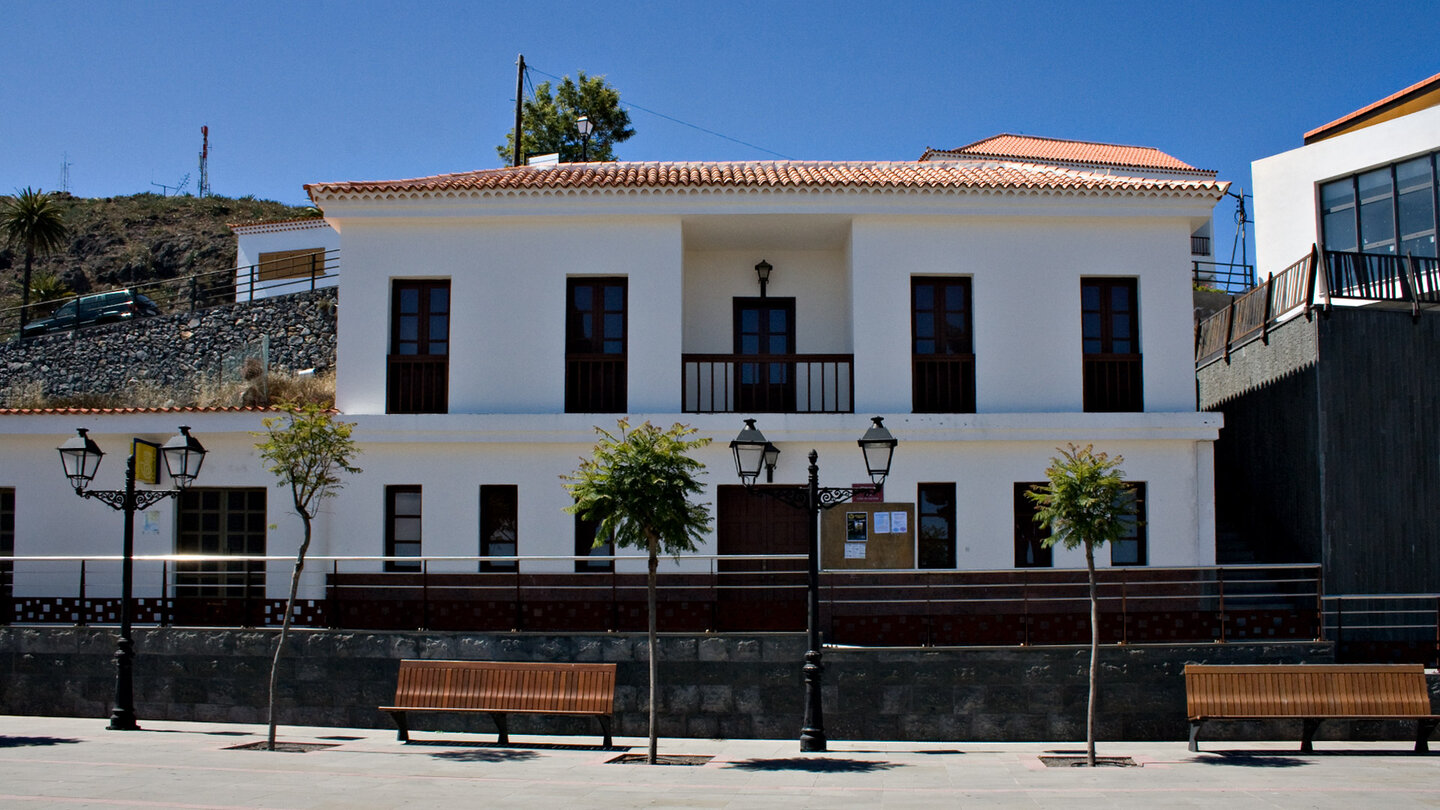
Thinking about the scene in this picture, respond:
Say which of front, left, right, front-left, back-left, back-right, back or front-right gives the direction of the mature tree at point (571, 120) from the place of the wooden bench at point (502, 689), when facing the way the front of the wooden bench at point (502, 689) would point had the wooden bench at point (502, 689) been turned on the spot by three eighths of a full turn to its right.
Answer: front-right

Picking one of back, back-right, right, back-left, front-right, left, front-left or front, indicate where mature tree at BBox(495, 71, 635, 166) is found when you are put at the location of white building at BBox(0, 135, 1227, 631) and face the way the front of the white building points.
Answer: back

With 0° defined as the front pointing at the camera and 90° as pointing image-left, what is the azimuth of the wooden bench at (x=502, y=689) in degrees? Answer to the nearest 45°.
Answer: approximately 0°

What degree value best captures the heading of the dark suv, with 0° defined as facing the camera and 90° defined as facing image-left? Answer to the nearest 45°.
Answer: approximately 90°

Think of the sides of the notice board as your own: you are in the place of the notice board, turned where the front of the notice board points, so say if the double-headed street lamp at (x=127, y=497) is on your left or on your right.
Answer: on your right

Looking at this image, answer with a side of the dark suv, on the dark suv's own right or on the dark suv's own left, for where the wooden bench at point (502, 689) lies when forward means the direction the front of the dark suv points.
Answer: on the dark suv's own left

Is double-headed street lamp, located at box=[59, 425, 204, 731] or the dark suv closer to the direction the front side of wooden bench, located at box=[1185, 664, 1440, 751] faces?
the double-headed street lamp

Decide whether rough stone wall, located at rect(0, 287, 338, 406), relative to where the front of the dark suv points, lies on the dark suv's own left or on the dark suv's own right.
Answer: on the dark suv's own left

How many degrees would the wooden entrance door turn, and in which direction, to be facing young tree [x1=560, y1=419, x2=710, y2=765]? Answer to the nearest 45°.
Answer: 0° — it already faces it

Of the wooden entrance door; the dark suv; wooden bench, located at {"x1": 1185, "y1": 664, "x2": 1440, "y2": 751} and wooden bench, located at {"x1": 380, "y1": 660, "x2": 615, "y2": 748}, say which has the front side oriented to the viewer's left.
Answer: the dark suv
